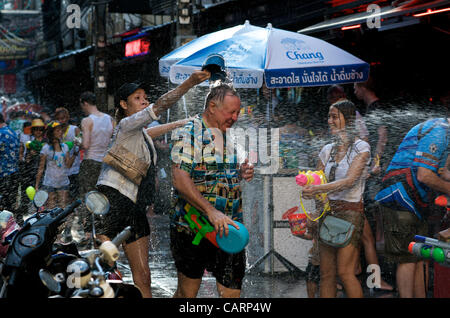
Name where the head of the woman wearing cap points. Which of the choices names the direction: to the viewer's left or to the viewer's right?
to the viewer's right

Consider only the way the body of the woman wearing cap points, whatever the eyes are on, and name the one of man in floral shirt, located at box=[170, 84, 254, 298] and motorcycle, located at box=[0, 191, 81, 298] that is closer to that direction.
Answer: the man in floral shirt

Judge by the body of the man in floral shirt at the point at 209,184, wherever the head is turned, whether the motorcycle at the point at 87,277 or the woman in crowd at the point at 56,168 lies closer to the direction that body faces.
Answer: the motorcycle

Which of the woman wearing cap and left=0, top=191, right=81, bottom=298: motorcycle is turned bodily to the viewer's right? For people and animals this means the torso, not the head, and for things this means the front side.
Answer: the woman wearing cap

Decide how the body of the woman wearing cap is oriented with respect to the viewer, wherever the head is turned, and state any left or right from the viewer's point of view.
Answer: facing to the right of the viewer

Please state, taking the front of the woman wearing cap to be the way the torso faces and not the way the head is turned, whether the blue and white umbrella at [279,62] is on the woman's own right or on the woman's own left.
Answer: on the woman's own left

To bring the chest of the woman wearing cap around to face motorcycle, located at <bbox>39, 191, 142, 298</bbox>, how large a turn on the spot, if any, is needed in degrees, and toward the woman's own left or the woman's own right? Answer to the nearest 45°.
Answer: approximately 90° to the woman's own right

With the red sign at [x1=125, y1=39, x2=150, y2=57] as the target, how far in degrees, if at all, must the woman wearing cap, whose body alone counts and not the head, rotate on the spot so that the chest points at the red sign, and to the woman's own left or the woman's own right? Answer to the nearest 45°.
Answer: approximately 90° to the woman's own left

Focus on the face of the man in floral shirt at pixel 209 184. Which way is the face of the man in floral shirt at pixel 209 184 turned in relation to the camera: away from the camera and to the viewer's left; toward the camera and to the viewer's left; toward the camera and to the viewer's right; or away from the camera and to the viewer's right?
toward the camera and to the viewer's right

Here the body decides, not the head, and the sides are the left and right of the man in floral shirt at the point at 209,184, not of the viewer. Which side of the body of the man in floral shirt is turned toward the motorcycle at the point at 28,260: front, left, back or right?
right

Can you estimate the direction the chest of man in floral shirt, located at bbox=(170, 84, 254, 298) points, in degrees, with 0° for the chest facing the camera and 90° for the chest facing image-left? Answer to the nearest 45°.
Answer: approximately 315°
